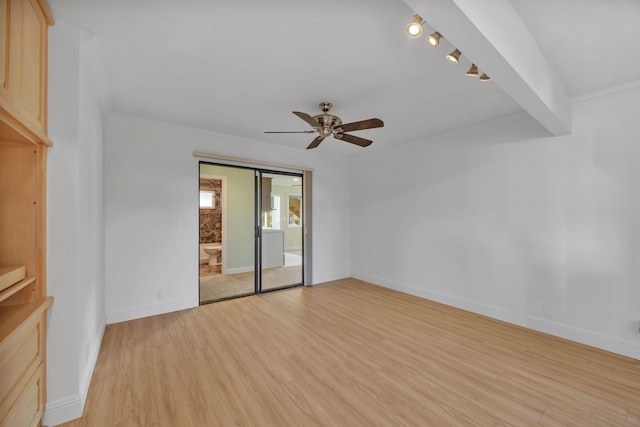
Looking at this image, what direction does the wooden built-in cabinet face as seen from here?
to the viewer's right
